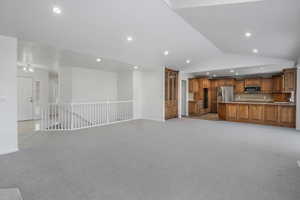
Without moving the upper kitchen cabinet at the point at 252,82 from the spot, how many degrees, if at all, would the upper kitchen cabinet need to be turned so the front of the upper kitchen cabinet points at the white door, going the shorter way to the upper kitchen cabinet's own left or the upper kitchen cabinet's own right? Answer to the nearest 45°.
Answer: approximately 45° to the upper kitchen cabinet's own right

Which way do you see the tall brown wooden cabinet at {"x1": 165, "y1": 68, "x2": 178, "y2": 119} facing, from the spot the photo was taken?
facing the viewer and to the right of the viewer

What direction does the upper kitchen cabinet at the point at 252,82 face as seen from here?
toward the camera

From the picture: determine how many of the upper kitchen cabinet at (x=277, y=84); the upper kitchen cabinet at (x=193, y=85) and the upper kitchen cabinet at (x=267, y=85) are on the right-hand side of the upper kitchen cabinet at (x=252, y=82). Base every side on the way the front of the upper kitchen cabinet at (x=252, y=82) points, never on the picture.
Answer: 1

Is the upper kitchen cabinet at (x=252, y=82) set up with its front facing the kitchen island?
yes

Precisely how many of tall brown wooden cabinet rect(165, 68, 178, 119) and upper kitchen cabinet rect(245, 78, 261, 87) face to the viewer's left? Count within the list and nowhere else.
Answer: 0

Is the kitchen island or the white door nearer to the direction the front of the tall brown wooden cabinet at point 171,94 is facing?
the kitchen island

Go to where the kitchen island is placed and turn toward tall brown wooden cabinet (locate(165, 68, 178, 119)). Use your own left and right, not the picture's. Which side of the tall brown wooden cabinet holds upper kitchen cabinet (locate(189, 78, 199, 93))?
right
